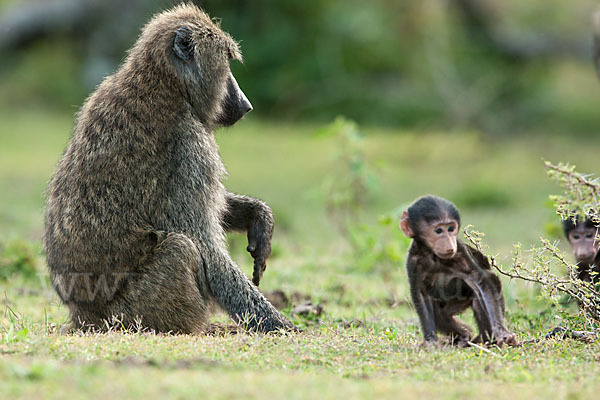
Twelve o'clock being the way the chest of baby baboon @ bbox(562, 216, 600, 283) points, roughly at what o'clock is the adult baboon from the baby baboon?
The adult baboon is roughly at 2 o'clock from the baby baboon.

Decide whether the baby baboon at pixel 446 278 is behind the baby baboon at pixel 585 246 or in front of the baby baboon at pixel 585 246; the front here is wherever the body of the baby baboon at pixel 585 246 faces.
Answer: in front

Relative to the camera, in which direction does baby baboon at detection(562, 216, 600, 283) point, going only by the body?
toward the camera
